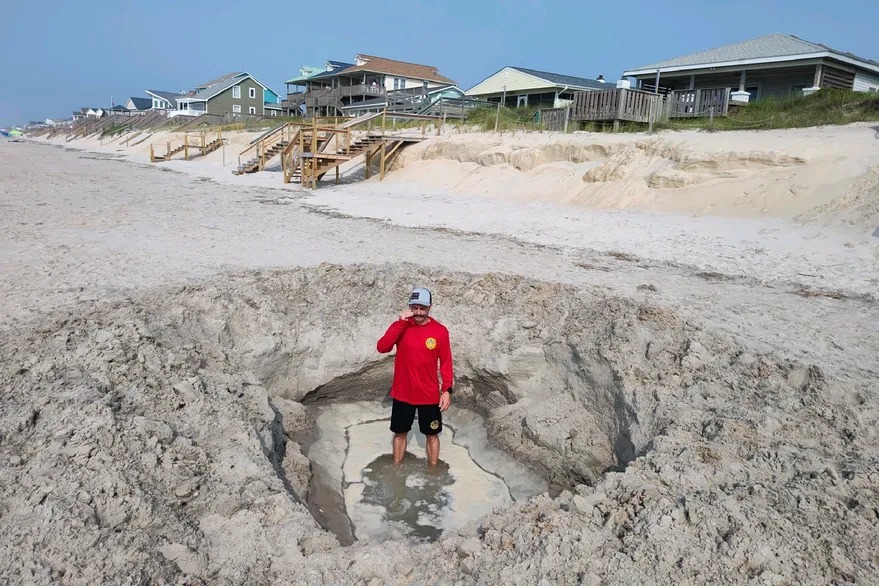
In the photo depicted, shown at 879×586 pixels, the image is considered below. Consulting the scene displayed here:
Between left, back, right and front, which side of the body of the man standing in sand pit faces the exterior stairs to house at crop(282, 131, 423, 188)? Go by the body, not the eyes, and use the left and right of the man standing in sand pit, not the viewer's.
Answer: back

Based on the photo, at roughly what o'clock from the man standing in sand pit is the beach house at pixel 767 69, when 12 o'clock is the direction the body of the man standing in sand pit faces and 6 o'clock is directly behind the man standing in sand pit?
The beach house is roughly at 7 o'clock from the man standing in sand pit.

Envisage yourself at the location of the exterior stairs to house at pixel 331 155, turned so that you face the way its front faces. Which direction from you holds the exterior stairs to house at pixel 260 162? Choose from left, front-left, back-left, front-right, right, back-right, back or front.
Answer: right

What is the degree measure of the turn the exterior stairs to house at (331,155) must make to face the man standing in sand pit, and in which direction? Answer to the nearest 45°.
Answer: approximately 45° to its left

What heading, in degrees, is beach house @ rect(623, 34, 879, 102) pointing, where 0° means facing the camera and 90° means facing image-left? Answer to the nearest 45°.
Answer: approximately 45°

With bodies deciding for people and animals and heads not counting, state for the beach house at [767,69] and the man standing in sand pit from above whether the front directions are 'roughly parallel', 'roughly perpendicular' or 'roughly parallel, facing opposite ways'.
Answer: roughly perpendicular

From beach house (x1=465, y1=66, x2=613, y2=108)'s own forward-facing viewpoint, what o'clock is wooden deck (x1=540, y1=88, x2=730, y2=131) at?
The wooden deck is roughly at 10 o'clock from the beach house.

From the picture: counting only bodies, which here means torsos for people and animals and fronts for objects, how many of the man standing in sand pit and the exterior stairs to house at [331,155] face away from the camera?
0

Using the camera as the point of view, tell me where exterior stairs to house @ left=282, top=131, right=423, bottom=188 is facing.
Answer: facing the viewer and to the left of the viewer

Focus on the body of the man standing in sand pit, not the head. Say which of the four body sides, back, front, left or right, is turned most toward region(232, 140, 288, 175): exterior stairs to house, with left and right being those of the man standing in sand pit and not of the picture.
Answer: back

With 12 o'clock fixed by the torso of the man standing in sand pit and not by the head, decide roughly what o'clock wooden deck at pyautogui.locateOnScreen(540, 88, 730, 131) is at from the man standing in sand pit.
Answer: The wooden deck is roughly at 7 o'clock from the man standing in sand pit.

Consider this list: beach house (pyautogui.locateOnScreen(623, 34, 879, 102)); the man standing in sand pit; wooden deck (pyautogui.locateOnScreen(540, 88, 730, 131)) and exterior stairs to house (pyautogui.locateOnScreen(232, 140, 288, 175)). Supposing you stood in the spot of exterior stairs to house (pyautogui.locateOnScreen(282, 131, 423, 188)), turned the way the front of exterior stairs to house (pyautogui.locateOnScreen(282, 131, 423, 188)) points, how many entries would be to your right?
1

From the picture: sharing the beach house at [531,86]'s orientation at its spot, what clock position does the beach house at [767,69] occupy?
the beach house at [767,69] is roughly at 9 o'clock from the beach house at [531,86].

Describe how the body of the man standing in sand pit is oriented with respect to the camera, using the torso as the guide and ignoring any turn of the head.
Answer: toward the camera
